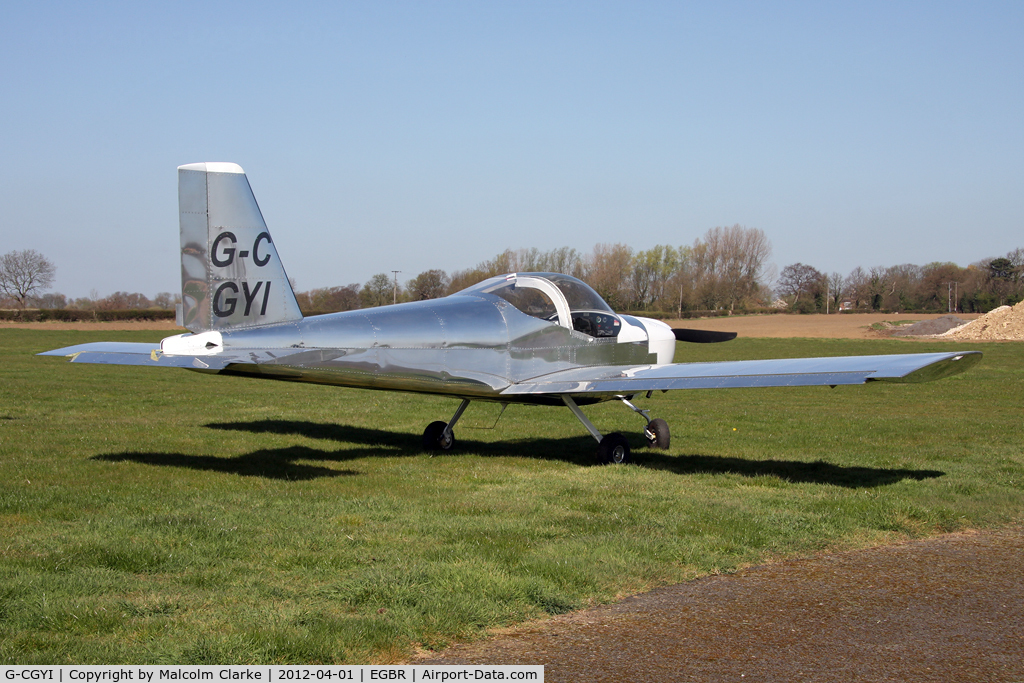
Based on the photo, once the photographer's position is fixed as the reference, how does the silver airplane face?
facing away from the viewer and to the right of the viewer

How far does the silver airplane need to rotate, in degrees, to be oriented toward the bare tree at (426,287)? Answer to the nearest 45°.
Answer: approximately 45° to its left
